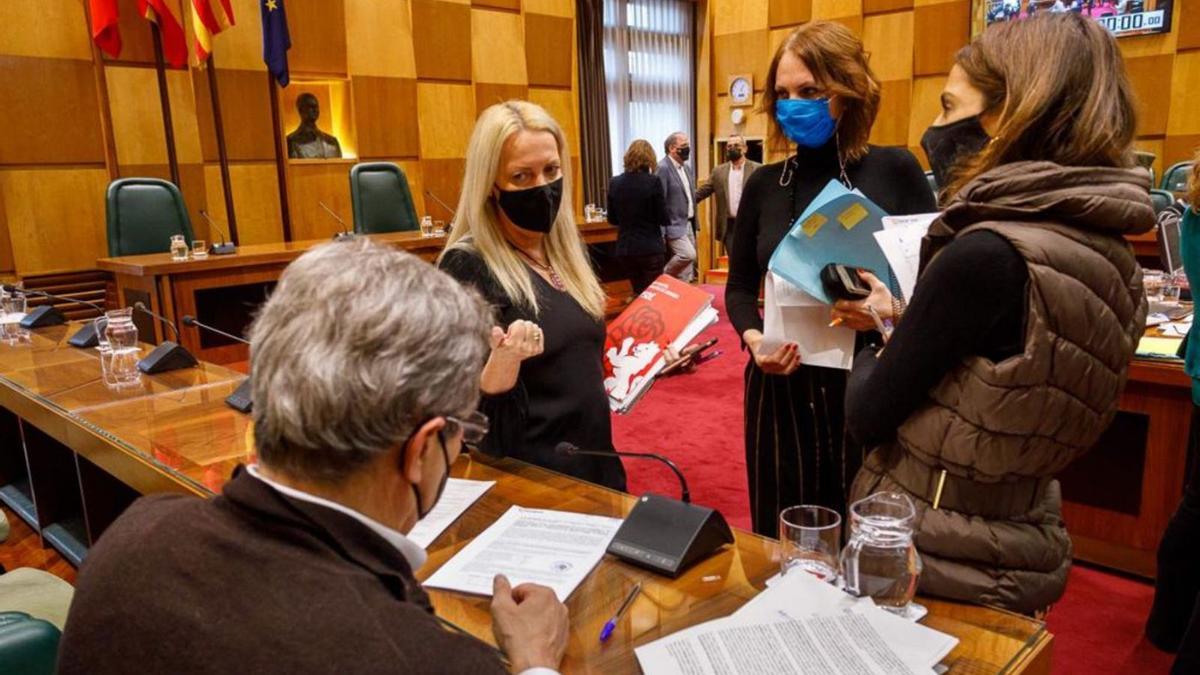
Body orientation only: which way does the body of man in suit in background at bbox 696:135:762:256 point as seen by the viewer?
toward the camera

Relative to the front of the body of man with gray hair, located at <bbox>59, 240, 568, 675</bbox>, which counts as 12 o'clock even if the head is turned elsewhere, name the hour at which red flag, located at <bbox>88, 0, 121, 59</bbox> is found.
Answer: The red flag is roughly at 10 o'clock from the man with gray hair.

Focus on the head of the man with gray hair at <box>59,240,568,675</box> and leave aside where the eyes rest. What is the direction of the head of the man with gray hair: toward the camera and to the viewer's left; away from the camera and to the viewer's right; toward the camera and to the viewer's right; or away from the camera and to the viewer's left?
away from the camera and to the viewer's right

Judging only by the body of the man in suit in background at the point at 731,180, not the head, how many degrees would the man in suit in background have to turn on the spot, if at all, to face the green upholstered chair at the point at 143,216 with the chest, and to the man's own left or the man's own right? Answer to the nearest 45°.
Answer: approximately 45° to the man's own right

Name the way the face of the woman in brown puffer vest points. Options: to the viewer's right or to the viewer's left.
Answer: to the viewer's left

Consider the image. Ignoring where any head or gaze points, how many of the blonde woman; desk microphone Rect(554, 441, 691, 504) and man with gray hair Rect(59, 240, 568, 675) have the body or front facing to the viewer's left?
1

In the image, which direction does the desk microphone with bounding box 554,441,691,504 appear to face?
to the viewer's left

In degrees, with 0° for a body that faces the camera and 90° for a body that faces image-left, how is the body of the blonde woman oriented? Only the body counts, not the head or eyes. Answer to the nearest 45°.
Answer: approximately 315°

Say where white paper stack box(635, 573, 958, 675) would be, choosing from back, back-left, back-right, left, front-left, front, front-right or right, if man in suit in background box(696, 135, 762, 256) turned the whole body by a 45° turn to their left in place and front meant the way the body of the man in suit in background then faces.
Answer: front-right

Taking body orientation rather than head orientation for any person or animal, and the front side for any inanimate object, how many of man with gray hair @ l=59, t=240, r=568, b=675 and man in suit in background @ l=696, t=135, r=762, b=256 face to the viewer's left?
0

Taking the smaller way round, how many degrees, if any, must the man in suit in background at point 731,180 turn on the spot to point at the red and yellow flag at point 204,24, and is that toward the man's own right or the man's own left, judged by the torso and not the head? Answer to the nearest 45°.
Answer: approximately 45° to the man's own right

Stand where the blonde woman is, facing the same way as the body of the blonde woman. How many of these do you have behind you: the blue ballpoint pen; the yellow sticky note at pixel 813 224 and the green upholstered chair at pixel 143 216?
1

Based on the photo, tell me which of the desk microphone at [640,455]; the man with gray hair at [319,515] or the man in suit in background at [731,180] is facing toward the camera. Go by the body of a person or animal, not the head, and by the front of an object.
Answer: the man in suit in background

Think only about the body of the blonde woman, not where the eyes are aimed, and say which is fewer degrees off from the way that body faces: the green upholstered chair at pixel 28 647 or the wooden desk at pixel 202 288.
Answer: the green upholstered chair

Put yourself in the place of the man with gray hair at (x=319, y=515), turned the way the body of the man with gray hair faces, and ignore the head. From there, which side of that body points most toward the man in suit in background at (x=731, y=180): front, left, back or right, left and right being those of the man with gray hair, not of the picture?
front
